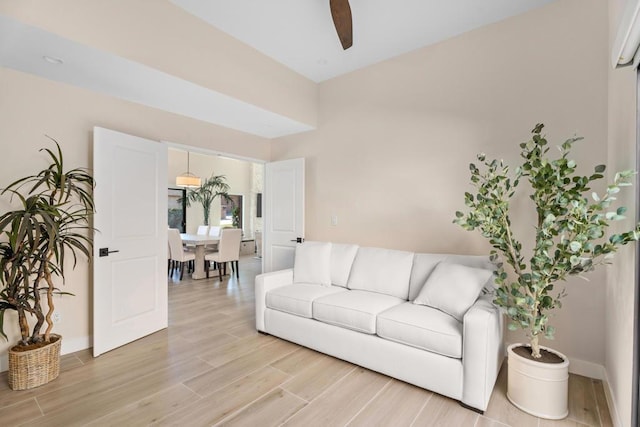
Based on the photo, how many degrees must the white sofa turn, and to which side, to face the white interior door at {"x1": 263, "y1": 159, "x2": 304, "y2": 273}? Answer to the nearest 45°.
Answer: approximately 90° to its right

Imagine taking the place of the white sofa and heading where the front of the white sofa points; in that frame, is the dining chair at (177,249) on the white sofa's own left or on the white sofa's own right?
on the white sofa's own right

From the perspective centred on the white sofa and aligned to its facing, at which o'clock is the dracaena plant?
The dracaena plant is roughly at 1 o'clock from the white sofa.

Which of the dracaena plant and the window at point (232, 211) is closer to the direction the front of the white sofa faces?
the dracaena plant

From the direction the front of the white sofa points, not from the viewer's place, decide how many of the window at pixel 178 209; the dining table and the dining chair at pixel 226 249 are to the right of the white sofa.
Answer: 3

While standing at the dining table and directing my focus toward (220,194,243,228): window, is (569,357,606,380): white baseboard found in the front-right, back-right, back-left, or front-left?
back-right

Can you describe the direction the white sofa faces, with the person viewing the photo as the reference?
facing the viewer and to the left of the viewer

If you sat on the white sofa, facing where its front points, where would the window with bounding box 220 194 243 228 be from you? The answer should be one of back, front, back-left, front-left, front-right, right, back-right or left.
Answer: right

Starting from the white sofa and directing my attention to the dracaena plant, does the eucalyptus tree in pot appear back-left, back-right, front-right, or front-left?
back-left

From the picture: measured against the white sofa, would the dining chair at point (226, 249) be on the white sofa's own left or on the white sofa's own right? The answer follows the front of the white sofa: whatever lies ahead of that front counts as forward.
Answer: on the white sofa's own right

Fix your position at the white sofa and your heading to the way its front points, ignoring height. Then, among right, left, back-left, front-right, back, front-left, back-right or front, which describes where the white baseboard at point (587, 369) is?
back-left

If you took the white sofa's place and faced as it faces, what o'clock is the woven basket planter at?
The woven basket planter is roughly at 1 o'clock from the white sofa.

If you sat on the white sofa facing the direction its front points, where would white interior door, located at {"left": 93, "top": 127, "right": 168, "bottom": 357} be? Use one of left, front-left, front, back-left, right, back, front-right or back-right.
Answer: front-right

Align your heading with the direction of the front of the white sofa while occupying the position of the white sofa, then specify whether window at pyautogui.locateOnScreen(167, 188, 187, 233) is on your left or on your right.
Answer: on your right
